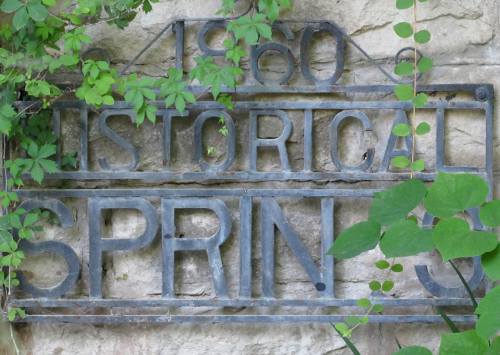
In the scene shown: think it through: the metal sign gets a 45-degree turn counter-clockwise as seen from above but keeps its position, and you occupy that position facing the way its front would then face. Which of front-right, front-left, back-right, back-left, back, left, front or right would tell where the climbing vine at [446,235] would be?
front

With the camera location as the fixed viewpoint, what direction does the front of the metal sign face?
facing the viewer
